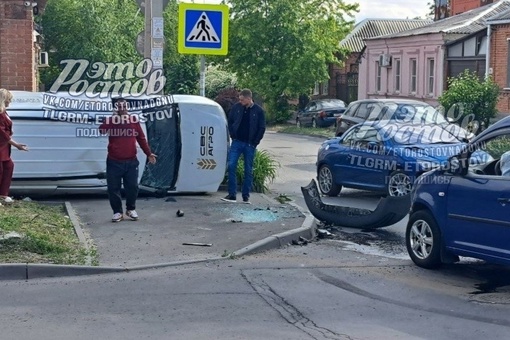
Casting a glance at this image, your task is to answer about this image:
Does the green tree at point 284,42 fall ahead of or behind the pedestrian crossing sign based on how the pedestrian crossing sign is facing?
behind

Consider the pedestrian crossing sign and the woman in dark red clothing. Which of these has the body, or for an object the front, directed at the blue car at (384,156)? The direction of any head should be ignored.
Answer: the woman in dark red clothing

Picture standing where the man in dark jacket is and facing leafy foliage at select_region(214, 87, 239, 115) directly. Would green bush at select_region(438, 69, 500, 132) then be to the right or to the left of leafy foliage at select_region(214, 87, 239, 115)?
right

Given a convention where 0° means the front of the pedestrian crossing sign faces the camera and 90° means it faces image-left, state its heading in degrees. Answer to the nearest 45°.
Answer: approximately 0°

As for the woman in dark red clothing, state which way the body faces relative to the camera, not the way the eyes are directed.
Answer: to the viewer's right

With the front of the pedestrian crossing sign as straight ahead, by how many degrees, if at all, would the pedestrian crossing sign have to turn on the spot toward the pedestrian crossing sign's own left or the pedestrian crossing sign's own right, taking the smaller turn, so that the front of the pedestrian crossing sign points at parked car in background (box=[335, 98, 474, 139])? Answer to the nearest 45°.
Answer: approximately 135° to the pedestrian crossing sign's own left
